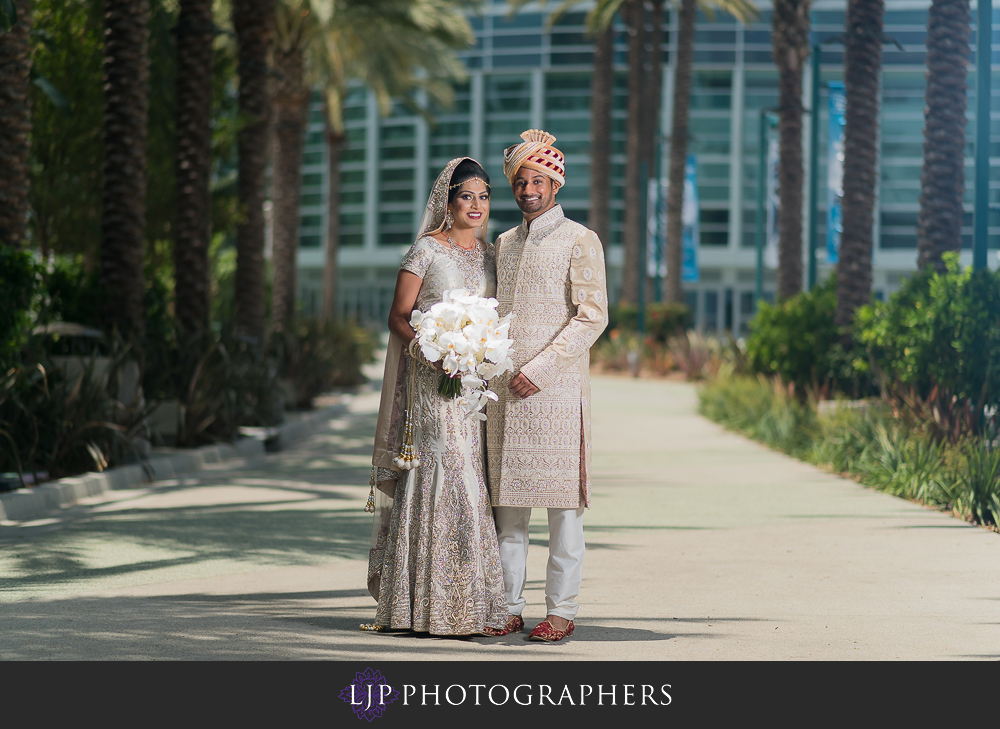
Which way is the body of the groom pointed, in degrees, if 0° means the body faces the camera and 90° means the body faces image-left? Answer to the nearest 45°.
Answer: approximately 45°

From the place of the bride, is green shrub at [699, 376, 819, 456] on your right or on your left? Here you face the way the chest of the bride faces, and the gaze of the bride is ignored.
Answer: on your left

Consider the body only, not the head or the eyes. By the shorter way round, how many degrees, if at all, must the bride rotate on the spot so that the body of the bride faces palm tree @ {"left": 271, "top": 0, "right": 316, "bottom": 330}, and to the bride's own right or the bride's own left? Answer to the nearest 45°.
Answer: approximately 135° to the bride's own left

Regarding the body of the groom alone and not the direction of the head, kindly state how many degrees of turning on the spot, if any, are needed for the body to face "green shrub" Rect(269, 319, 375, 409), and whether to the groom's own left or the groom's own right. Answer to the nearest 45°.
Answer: approximately 135° to the groom's own right

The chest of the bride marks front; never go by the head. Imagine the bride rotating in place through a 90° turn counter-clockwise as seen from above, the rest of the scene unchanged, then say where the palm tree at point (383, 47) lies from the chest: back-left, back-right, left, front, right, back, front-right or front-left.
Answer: front-left

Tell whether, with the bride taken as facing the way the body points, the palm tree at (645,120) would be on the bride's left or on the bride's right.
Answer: on the bride's left

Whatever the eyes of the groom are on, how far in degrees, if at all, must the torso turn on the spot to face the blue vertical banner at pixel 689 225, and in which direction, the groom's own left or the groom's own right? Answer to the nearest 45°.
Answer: approximately 135° to the groom's own right

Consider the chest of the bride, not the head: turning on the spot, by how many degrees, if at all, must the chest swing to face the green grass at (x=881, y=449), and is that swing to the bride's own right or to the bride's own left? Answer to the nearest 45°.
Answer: approximately 90° to the bride's own left

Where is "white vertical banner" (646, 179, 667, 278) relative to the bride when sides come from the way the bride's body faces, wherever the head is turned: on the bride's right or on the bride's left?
on the bride's left

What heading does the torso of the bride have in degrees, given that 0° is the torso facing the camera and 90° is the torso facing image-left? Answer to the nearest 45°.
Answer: approximately 315°

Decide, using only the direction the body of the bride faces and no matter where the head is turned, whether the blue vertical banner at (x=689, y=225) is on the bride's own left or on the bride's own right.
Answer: on the bride's own left

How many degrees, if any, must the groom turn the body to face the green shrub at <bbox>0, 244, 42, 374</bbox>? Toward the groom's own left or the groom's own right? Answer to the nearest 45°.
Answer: approximately 90° to the groom's own right
